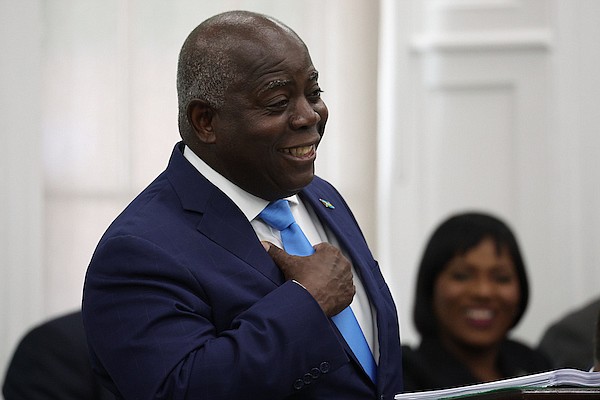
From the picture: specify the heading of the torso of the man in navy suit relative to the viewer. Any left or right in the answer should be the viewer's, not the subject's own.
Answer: facing the viewer and to the right of the viewer

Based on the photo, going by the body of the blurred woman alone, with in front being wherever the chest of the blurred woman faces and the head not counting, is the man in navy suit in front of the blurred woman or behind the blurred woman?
in front

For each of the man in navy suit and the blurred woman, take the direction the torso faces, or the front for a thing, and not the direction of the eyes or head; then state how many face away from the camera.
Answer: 0

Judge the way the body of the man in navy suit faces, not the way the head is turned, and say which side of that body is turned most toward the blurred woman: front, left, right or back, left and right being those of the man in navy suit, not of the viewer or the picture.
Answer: left

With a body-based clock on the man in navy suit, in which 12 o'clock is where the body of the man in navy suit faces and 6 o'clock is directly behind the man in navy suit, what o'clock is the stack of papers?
The stack of papers is roughly at 11 o'clock from the man in navy suit.

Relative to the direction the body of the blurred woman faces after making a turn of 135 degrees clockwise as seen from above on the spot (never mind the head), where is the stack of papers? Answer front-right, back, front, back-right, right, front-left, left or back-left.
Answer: back-left

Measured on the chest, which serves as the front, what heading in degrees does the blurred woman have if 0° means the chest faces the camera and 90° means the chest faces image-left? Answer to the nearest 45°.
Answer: approximately 0°
